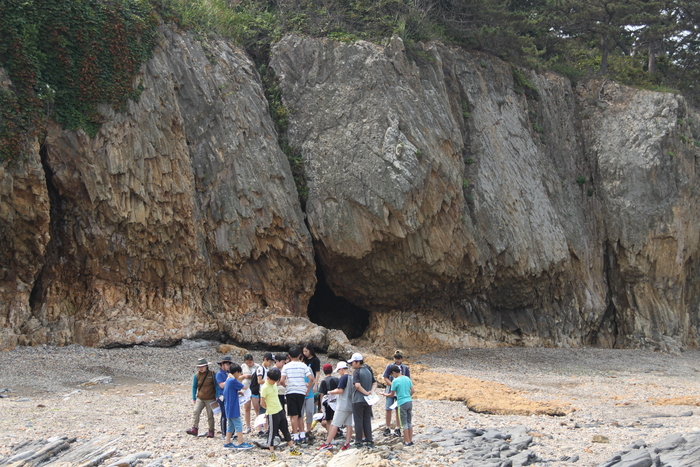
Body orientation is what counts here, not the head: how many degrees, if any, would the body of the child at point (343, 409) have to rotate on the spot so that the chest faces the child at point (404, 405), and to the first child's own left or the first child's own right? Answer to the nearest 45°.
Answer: approximately 180°

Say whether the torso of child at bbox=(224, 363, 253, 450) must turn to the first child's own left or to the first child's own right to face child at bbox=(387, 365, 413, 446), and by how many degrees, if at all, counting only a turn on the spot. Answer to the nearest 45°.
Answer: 0° — they already face them

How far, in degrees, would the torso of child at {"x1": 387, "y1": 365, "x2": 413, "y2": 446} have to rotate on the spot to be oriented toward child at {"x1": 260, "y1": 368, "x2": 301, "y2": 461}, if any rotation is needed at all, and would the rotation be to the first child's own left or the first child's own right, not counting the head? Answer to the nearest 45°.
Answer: approximately 45° to the first child's own left

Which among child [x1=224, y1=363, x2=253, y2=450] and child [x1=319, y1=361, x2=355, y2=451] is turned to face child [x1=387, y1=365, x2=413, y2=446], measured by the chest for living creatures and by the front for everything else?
child [x1=224, y1=363, x2=253, y2=450]

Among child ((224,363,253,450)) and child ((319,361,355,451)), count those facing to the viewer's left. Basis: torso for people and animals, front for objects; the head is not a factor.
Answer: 1

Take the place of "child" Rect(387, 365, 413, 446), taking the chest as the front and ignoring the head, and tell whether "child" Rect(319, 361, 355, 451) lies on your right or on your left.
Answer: on your left

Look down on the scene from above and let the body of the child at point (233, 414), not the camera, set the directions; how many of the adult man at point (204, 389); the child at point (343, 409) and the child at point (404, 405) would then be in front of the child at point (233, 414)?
2

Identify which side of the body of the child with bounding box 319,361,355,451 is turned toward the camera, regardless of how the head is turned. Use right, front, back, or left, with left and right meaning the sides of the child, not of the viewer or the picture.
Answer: left

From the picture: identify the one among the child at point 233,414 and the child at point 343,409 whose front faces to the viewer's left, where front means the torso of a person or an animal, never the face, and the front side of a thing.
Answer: the child at point 343,409

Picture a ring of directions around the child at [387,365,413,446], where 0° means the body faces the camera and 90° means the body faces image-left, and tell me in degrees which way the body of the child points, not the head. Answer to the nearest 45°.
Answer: approximately 135°

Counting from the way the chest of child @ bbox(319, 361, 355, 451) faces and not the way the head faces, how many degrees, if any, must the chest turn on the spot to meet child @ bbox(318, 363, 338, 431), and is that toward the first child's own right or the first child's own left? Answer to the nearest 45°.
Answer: approximately 90° to the first child's own right
